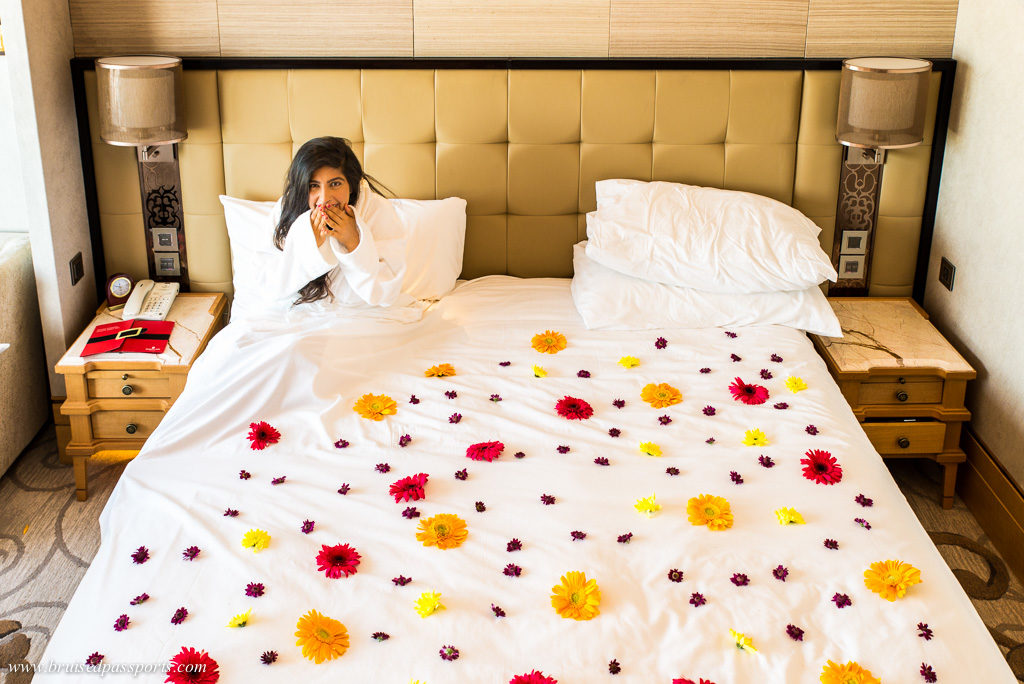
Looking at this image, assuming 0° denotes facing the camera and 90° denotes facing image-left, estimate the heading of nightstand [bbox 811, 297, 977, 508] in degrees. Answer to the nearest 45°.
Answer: approximately 0°

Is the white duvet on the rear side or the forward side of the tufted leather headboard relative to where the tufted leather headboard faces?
on the forward side

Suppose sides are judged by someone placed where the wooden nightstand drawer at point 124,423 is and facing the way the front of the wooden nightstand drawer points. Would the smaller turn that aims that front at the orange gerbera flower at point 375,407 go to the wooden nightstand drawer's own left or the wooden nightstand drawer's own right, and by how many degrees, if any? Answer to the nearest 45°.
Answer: approximately 45° to the wooden nightstand drawer's own left

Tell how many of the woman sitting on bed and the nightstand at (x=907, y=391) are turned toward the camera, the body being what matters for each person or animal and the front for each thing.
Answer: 2

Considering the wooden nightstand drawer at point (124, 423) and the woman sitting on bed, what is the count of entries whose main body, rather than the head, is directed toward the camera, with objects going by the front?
2

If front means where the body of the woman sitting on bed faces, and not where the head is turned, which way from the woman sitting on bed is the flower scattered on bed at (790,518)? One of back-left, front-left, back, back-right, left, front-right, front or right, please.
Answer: front-left

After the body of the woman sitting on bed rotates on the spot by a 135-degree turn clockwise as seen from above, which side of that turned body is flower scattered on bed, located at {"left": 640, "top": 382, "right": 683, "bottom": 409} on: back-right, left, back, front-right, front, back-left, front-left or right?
back

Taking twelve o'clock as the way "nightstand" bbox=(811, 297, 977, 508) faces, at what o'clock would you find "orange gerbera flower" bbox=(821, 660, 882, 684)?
The orange gerbera flower is roughly at 12 o'clock from the nightstand.

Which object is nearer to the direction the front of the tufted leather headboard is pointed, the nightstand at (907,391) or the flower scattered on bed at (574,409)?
the flower scattered on bed

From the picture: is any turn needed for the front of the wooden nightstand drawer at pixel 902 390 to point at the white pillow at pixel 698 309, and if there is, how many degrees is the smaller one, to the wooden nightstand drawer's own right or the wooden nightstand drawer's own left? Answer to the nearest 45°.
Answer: approximately 90° to the wooden nightstand drawer's own right
